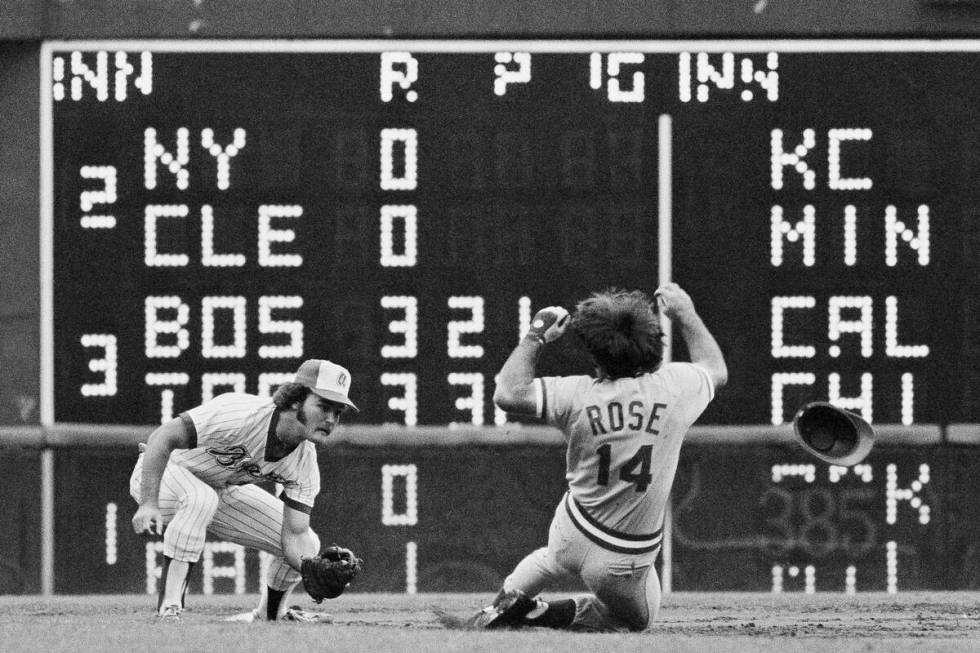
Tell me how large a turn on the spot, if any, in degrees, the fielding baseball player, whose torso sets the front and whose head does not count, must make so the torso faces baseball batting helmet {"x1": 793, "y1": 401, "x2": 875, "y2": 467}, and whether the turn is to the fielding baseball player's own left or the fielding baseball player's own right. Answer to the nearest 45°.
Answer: approximately 45° to the fielding baseball player's own left

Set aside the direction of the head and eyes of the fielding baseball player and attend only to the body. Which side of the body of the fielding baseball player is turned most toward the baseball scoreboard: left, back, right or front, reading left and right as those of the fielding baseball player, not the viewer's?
left

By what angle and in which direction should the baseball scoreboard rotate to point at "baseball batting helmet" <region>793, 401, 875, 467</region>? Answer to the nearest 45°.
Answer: approximately 45° to its left

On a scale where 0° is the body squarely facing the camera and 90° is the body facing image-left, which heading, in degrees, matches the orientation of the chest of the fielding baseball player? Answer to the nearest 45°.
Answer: approximately 315°

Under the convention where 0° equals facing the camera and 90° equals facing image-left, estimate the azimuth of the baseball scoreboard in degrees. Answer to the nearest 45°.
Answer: approximately 0°

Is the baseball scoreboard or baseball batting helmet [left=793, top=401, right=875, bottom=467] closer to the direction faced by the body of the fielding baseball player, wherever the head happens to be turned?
the baseball batting helmet
